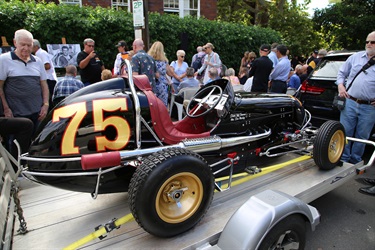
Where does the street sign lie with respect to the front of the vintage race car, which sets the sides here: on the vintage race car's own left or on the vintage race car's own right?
on the vintage race car's own left

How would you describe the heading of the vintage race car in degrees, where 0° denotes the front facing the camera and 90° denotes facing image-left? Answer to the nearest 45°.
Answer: approximately 225°

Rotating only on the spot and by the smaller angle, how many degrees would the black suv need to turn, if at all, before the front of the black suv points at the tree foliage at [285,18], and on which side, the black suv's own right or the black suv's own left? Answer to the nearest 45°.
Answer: approximately 45° to the black suv's own left

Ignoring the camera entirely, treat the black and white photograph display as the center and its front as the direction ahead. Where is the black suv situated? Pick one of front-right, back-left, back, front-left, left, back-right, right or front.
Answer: front-left

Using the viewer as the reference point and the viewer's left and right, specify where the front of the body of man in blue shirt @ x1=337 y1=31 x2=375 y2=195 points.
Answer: facing the viewer and to the left of the viewer

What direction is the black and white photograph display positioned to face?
toward the camera

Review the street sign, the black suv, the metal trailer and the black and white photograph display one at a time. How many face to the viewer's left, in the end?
0

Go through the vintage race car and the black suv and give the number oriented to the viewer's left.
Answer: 0

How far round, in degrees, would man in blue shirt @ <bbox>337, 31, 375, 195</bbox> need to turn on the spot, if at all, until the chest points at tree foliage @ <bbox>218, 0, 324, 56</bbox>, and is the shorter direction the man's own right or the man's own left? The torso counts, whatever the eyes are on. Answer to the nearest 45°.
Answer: approximately 135° to the man's own right

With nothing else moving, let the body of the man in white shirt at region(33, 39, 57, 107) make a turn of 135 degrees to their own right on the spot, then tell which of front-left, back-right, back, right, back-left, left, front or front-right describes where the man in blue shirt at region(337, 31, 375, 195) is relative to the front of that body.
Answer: right

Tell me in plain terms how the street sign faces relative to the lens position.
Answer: facing the viewer

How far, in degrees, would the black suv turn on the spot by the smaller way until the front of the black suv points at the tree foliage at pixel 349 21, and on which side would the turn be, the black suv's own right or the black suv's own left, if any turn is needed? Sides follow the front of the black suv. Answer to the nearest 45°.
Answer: approximately 45° to the black suv's own left

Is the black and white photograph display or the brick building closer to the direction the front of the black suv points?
the brick building

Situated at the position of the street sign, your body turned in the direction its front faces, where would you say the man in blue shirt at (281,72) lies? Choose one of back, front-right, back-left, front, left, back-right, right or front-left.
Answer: left

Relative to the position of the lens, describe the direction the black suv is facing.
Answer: facing away from the viewer and to the right of the viewer

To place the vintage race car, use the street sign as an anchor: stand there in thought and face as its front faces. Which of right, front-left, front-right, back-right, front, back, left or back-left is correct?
front
